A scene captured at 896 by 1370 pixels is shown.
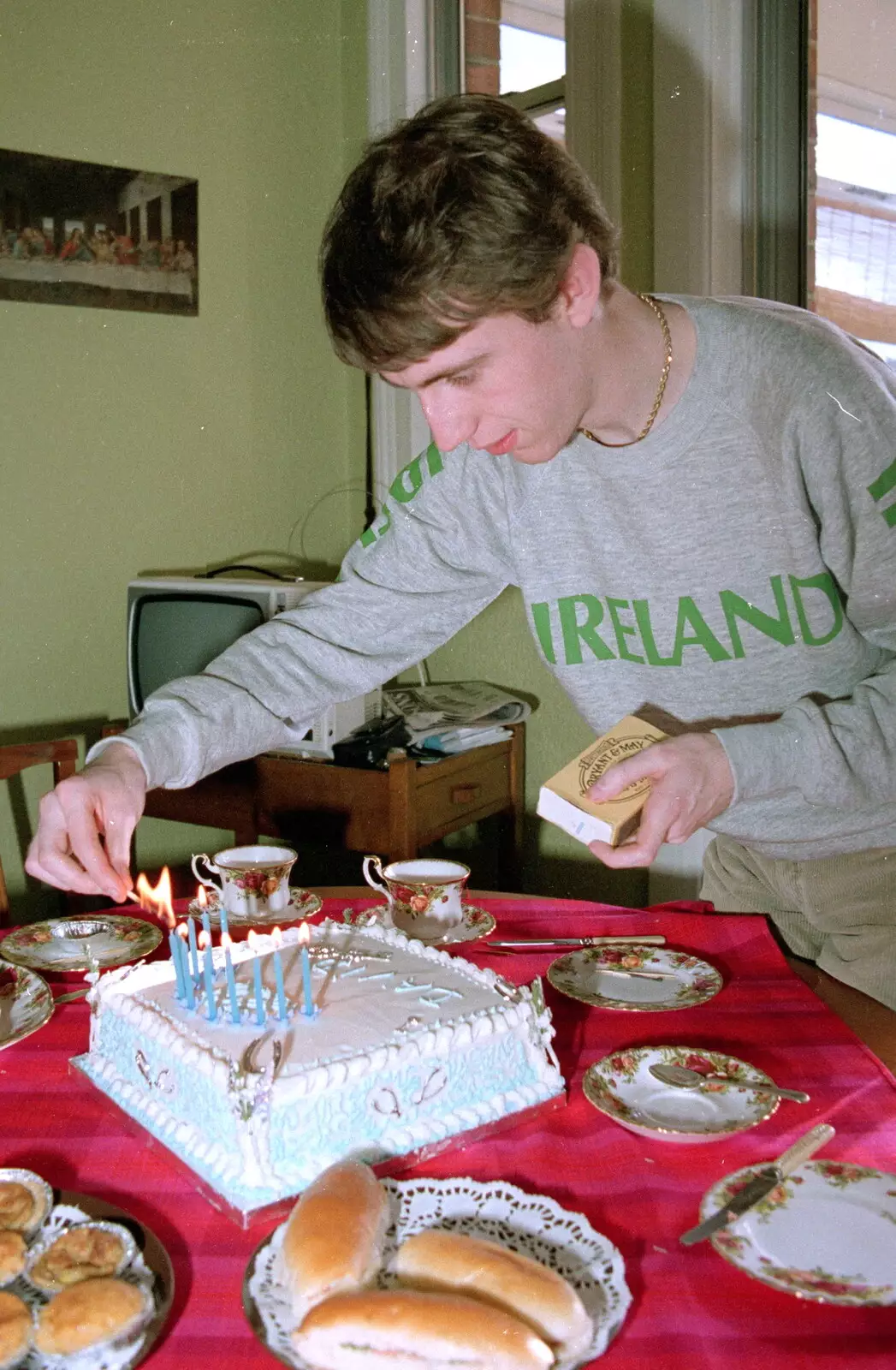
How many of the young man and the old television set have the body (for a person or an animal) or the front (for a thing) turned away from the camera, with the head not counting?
0

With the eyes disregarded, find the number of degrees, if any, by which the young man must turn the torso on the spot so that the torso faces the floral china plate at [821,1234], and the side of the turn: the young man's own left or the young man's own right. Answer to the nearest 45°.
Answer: approximately 45° to the young man's own left

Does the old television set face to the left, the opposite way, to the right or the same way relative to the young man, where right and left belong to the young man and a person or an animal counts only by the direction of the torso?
the same way

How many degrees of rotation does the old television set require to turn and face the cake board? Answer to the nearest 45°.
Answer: approximately 45° to its left

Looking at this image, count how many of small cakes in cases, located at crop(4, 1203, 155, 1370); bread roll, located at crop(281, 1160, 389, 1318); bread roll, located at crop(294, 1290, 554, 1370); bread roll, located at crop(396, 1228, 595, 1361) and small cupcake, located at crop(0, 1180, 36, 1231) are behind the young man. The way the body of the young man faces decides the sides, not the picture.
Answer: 0

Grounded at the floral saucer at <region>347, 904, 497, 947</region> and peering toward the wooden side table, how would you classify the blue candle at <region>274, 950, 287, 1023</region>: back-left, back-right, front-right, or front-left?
back-left

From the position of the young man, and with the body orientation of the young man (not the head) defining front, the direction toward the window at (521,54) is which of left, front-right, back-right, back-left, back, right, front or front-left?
back-right

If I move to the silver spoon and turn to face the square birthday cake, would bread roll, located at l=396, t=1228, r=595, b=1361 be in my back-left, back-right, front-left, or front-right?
front-left

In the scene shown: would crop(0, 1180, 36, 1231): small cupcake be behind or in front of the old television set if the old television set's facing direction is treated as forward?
in front

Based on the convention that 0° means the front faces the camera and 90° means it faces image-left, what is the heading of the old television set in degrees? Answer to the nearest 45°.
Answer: approximately 45°

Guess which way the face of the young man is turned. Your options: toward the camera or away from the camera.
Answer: toward the camera

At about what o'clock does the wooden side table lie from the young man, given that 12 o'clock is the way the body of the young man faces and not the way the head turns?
The wooden side table is roughly at 4 o'clock from the young man.

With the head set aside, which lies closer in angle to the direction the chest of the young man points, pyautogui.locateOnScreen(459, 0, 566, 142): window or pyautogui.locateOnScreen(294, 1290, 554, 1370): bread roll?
the bread roll

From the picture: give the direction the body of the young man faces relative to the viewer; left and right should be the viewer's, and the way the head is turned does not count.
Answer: facing the viewer and to the left of the viewer
